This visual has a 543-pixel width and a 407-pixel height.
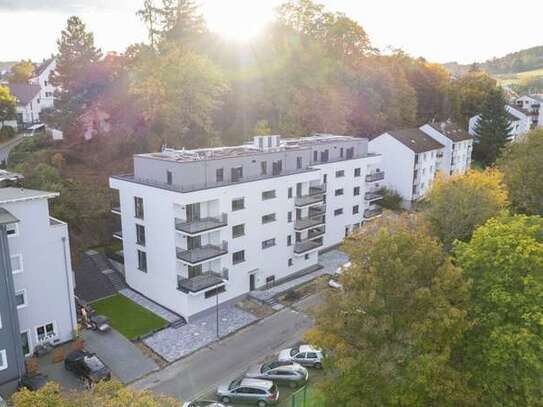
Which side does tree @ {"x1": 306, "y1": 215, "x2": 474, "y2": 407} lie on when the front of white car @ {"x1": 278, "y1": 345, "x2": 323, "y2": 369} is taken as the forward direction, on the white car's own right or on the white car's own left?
on the white car's own left

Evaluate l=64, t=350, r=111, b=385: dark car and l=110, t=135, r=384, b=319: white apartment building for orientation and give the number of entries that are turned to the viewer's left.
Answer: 0
